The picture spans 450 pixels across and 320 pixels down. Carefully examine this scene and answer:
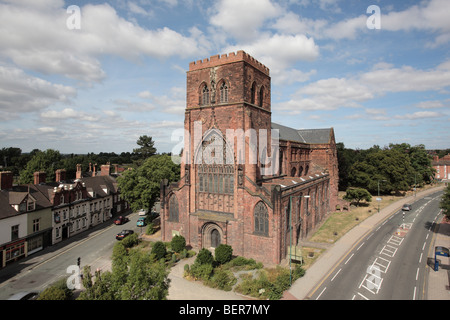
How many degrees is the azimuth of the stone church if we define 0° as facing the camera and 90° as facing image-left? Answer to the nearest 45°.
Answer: approximately 45°

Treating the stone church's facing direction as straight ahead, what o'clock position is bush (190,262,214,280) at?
The bush is roughly at 11 o'clock from the stone church.

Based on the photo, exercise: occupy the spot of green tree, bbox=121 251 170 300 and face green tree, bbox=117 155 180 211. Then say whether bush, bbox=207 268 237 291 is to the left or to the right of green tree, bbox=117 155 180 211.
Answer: right

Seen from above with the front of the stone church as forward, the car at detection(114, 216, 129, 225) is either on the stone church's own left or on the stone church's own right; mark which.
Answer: on the stone church's own right

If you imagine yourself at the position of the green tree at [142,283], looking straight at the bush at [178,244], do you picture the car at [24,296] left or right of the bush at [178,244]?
left

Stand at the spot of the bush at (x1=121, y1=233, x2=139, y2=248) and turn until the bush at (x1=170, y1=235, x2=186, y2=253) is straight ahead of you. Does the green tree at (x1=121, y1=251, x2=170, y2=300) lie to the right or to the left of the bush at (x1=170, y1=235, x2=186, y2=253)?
right
